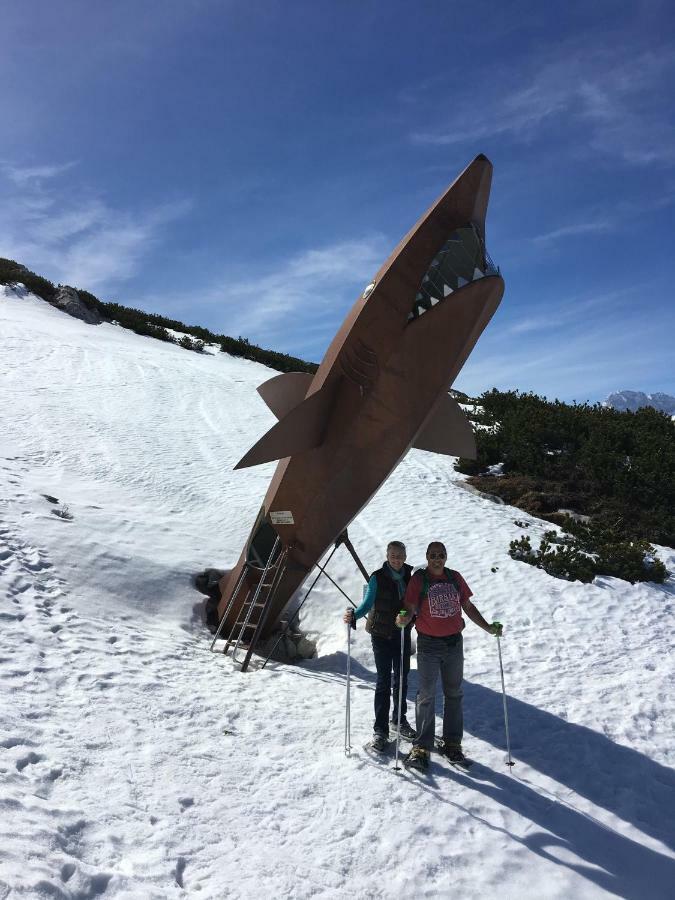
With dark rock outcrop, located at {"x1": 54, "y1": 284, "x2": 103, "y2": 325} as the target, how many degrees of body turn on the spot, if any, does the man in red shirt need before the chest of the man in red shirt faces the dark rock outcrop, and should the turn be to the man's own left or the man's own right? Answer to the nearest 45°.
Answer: approximately 135° to the man's own right

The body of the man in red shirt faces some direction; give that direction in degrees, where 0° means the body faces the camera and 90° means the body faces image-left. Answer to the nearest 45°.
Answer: approximately 0°

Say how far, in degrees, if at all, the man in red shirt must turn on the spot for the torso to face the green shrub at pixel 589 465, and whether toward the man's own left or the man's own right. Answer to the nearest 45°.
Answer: approximately 180°

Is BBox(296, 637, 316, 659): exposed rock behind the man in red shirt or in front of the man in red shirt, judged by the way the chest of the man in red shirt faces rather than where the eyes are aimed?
behind

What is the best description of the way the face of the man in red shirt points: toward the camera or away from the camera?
toward the camera
